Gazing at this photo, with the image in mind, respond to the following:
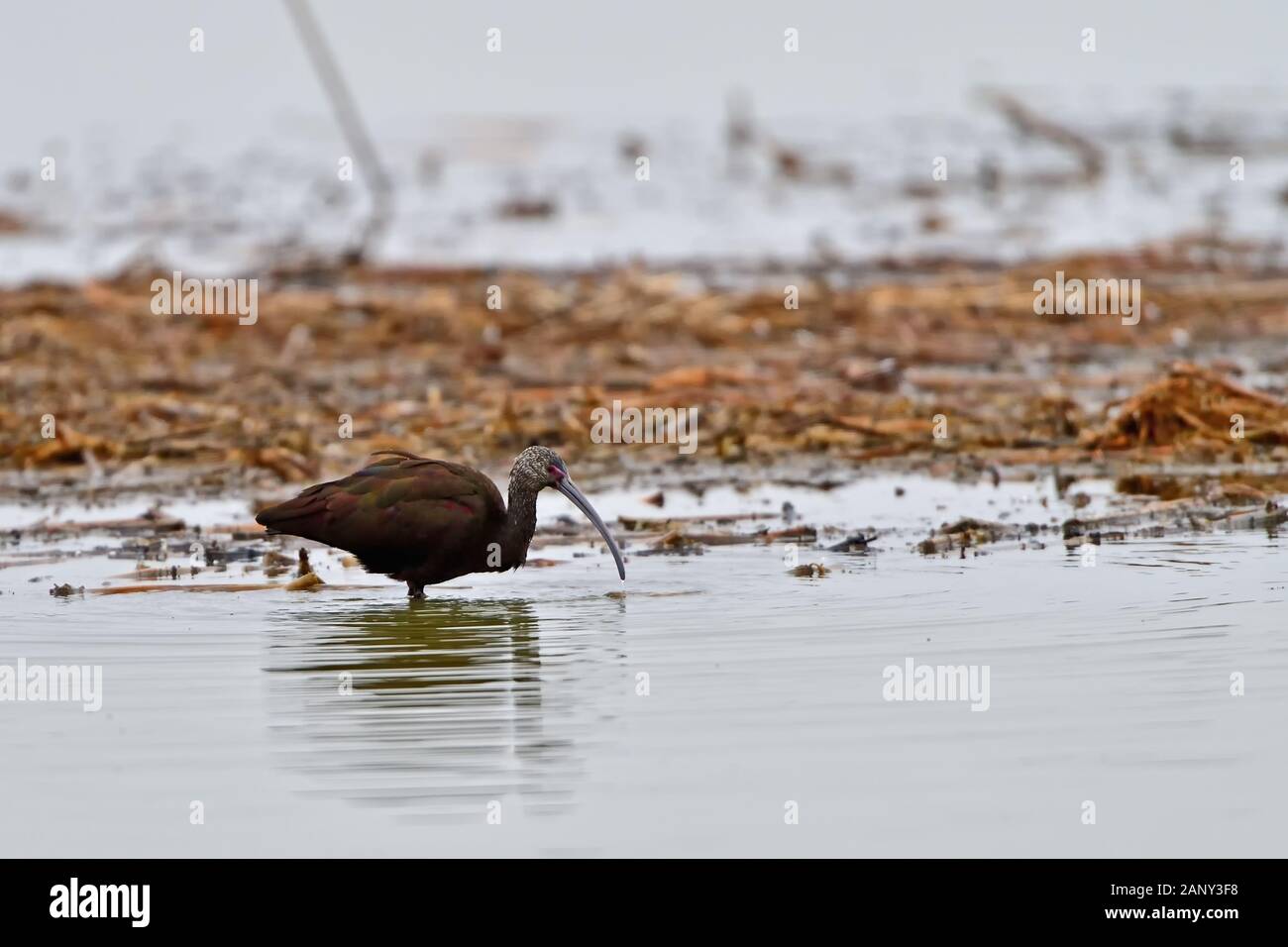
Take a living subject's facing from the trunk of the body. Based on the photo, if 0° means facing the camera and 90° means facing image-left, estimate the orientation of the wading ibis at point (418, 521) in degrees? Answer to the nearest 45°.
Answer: approximately 270°
